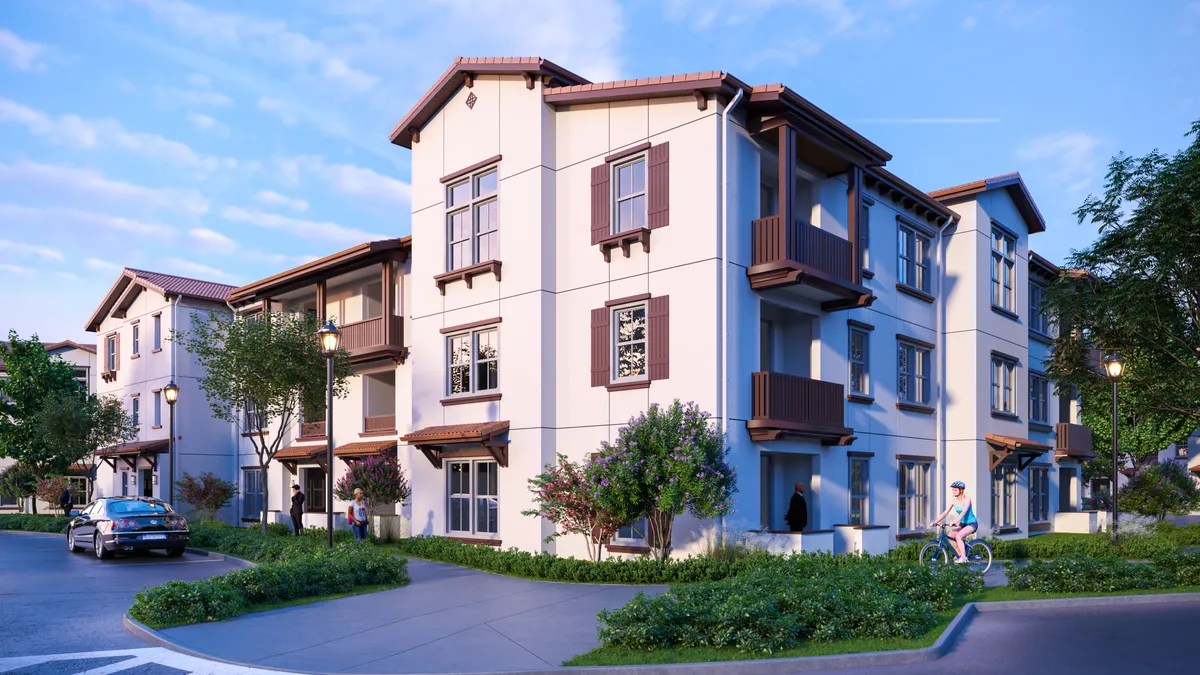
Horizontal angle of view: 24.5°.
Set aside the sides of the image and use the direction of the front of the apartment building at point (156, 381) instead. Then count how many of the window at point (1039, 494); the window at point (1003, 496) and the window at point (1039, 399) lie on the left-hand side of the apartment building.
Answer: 3

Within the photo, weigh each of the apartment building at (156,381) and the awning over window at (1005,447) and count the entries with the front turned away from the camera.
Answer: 0

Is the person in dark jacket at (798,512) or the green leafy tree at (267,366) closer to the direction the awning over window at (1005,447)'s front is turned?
the person in dark jacket

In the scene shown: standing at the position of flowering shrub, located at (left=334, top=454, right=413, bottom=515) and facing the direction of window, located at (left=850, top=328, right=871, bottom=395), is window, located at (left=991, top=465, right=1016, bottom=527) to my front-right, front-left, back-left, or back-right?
front-left

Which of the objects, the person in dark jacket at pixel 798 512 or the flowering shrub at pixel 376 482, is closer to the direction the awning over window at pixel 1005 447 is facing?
the person in dark jacket

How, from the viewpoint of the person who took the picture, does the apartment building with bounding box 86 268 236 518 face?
facing the viewer and to the left of the viewer

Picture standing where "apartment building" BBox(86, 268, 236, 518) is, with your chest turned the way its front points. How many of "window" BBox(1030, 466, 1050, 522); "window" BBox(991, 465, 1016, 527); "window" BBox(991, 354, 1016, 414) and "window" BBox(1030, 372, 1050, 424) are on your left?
4

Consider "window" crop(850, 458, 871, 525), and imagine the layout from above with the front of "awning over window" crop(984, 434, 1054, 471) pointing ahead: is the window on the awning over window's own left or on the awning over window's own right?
on the awning over window's own right
